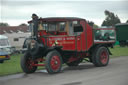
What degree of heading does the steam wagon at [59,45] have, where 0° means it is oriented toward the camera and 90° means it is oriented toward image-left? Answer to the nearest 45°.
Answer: approximately 45°

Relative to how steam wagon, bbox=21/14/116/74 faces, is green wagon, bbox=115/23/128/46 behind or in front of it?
behind
